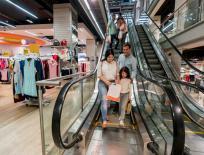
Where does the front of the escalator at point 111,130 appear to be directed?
toward the camera

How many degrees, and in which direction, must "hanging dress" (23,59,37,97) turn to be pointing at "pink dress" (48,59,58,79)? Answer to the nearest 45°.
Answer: approximately 135° to its left

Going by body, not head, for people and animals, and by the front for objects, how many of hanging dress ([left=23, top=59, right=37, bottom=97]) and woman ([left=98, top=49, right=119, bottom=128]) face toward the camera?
2

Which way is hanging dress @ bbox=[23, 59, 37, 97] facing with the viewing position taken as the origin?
facing the viewer

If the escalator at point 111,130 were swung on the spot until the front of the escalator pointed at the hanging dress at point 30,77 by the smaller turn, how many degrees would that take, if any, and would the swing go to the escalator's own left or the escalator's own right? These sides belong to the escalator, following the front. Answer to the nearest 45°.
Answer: approximately 135° to the escalator's own right

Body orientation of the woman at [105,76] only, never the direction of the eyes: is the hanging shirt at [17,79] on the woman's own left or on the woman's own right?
on the woman's own right

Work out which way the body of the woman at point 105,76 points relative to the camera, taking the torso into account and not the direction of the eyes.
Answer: toward the camera

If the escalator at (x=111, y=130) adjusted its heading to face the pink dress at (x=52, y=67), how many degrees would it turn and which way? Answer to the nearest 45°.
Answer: approximately 135° to its right

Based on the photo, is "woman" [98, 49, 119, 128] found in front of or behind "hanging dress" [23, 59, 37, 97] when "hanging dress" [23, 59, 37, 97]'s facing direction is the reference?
in front
